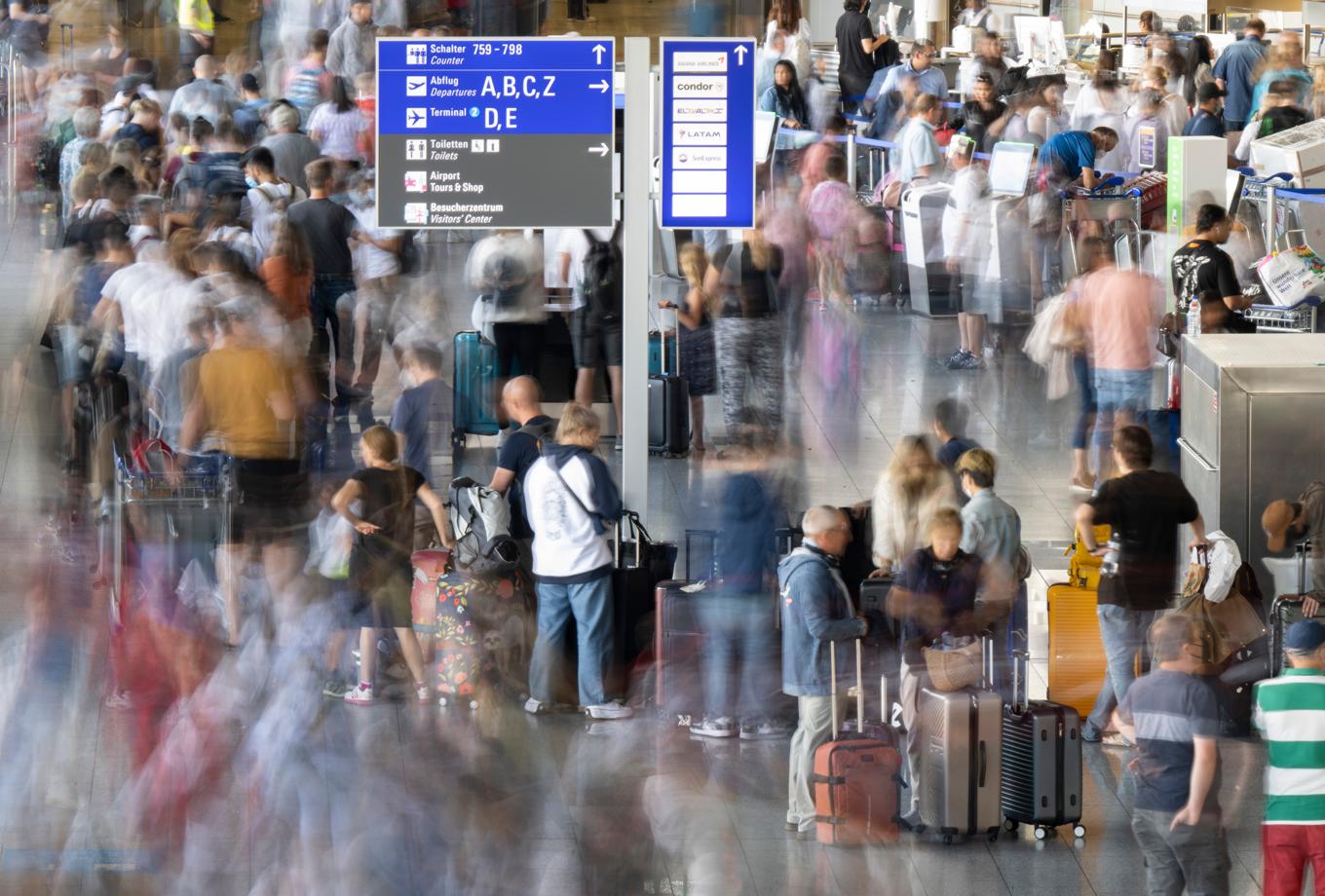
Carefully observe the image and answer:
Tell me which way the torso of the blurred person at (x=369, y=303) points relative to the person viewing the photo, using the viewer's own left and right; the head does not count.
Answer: facing the viewer and to the left of the viewer

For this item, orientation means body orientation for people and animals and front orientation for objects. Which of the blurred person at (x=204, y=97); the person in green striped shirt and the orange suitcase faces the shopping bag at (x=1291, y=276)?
the person in green striped shirt

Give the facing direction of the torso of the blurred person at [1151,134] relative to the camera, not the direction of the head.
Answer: away from the camera

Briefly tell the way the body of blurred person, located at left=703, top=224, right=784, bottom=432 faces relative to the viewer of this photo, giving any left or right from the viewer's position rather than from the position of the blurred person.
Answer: facing away from the viewer

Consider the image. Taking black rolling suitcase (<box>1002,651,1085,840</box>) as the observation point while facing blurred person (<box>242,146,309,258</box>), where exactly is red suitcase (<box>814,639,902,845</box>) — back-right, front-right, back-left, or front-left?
front-left

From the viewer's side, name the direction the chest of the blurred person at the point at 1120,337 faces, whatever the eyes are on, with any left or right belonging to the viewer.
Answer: facing away from the viewer

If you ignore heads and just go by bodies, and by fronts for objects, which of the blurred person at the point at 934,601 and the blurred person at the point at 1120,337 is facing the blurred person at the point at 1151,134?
the blurred person at the point at 1120,337

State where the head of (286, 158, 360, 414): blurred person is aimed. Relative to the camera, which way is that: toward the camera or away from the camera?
away from the camera

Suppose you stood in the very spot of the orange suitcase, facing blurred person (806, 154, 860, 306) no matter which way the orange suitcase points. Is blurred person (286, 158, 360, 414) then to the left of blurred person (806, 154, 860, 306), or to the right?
left

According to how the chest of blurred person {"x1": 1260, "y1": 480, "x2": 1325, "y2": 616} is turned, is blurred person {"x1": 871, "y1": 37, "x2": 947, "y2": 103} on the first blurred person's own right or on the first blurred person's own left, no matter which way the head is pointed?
on the first blurred person's own right

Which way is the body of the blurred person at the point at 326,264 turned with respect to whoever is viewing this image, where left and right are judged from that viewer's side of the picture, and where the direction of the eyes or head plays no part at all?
facing away from the viewer
